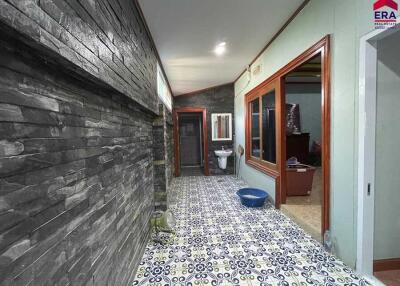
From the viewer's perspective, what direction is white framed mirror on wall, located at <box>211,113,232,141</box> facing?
toward the camera

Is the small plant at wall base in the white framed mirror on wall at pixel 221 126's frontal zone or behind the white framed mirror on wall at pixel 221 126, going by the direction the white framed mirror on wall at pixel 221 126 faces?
frontal zone

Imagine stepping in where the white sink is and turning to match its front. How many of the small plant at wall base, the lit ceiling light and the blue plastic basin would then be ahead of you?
3

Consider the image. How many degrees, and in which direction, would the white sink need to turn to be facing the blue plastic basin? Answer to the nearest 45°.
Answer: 0° — it already faces it

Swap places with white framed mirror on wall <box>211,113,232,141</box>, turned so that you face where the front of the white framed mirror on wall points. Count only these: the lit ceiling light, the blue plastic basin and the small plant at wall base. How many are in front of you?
3

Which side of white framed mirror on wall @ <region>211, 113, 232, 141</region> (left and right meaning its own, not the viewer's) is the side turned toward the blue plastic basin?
front

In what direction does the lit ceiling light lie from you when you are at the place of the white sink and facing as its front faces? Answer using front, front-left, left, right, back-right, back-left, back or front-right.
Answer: front
